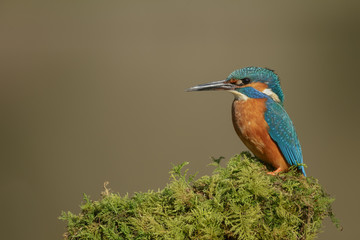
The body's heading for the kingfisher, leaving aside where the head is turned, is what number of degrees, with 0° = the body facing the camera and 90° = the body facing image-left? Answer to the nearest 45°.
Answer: approximately 90°
